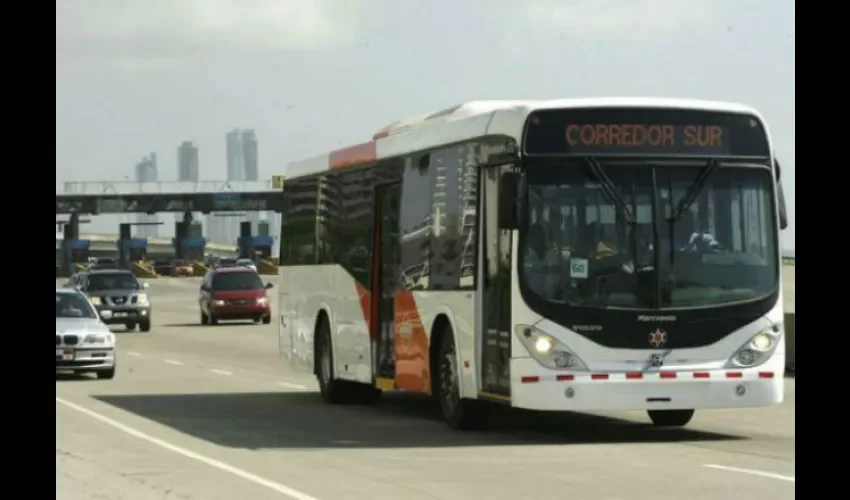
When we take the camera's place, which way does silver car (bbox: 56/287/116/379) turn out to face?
facing the viewer

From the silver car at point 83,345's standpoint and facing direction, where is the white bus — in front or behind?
in front
